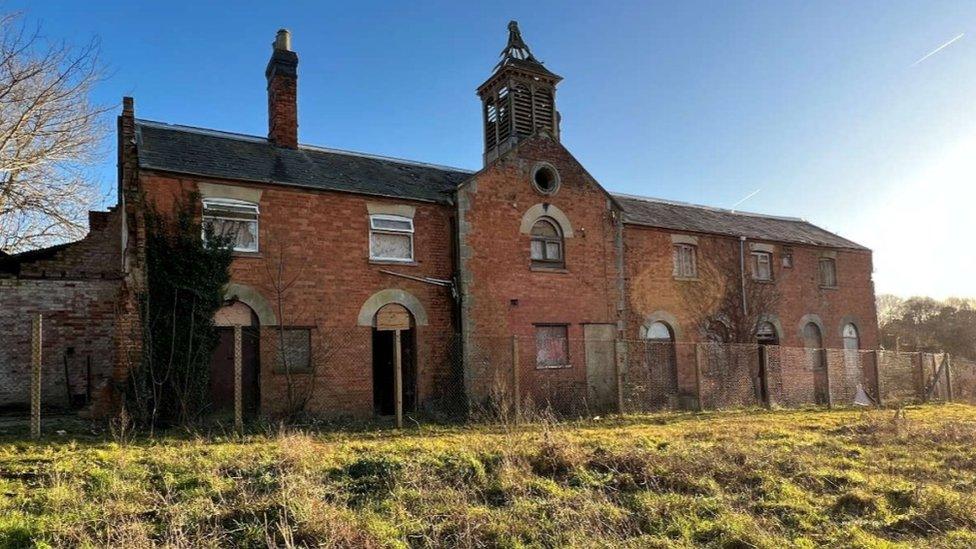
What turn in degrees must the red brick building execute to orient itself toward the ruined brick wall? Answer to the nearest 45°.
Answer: approximately 135° to its right

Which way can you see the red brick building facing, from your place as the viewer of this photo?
facing the viewer and to the right of the viewer
